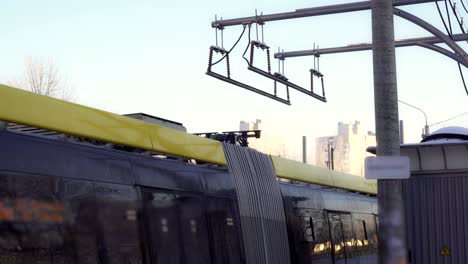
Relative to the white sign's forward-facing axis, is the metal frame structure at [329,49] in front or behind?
behind

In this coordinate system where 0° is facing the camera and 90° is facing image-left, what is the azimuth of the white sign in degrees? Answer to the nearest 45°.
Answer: approximately 0°
